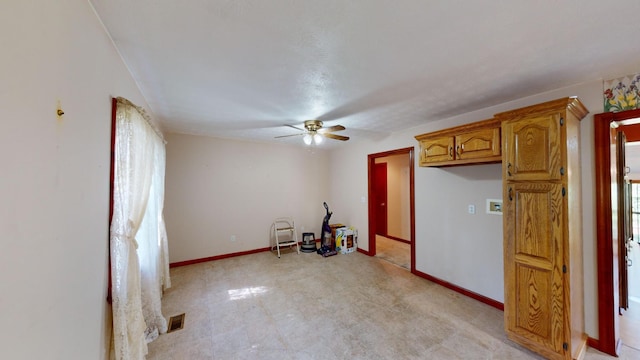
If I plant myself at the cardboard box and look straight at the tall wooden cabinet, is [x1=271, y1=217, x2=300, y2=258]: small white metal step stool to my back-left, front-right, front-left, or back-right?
back-right

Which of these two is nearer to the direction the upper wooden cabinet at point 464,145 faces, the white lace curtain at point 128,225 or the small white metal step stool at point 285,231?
the white lace curtain

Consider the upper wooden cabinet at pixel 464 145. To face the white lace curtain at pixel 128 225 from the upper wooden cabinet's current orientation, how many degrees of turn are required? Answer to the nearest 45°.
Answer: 0° — it already faces it

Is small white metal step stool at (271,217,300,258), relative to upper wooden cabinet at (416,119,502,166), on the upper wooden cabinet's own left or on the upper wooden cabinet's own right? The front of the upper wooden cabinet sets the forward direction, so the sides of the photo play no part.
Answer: on the upper wooden cabinet's own right

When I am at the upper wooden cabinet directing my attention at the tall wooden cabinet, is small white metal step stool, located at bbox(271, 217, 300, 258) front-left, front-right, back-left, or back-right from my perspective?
back-right

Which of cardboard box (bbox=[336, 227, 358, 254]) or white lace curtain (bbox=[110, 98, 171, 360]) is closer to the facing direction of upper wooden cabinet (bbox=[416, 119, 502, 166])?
the white lace curtain

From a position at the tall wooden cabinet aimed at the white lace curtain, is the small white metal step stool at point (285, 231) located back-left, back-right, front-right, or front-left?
front-right

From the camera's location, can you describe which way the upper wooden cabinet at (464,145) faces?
facing the viewer and to the left of the viewer

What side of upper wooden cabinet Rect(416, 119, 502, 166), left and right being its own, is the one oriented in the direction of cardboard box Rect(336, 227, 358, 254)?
right

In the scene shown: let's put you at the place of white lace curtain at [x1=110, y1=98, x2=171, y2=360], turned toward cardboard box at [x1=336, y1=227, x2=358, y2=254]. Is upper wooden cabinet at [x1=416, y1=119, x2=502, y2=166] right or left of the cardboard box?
right
